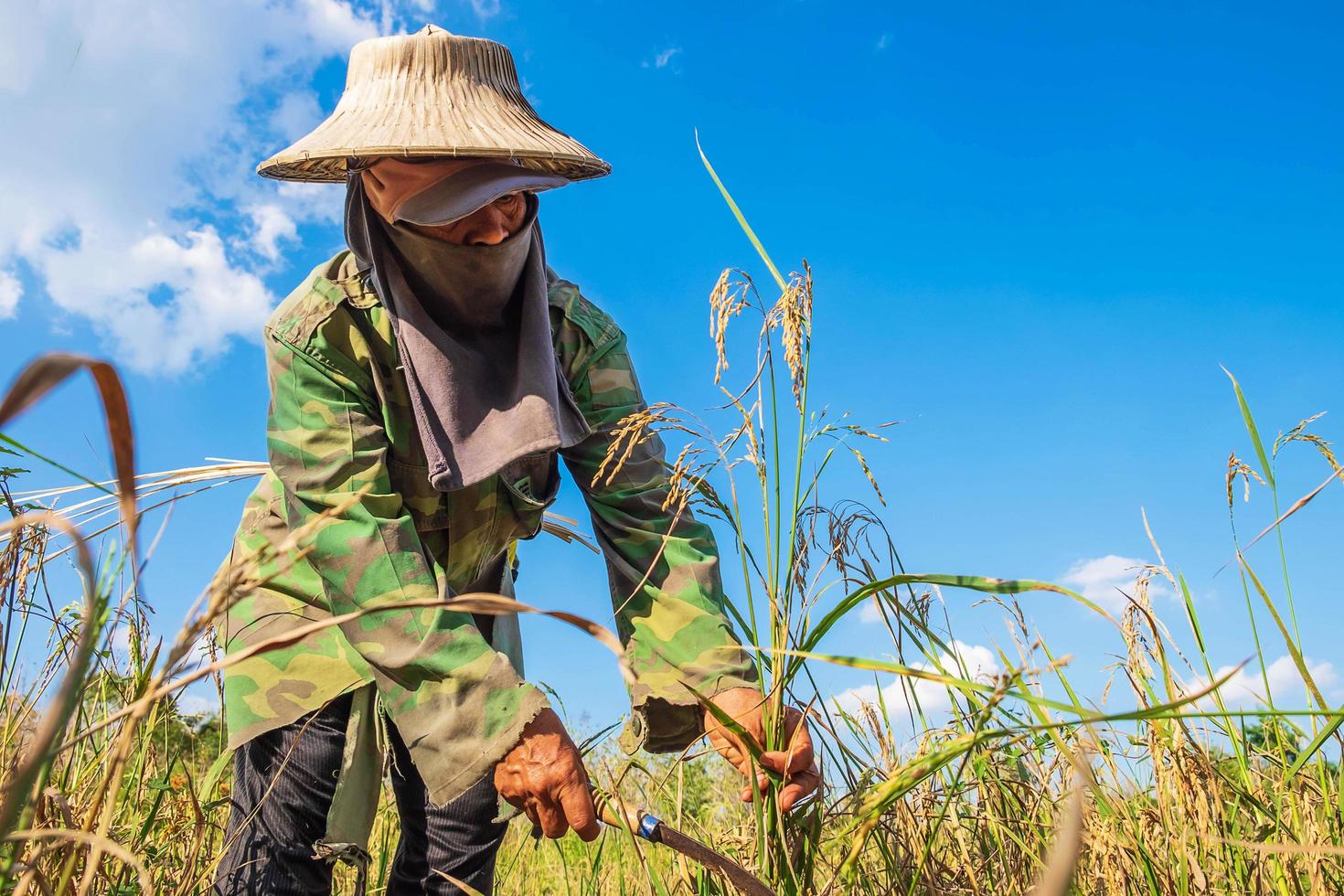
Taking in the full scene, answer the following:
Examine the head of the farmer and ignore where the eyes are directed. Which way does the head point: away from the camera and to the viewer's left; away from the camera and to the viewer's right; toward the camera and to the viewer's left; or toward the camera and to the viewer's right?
toward the camera and to the viewer's right

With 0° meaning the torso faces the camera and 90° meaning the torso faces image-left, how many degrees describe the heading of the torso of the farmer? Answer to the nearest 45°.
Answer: approximately 315°
